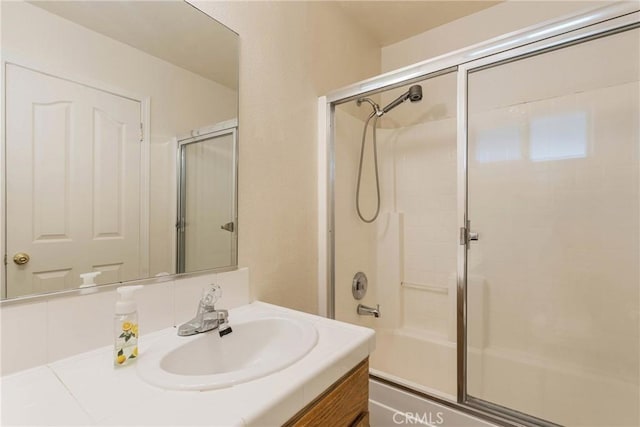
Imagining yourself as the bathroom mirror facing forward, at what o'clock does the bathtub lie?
The bathtub is roughly at 11 o'clock from the bathroom mirror.

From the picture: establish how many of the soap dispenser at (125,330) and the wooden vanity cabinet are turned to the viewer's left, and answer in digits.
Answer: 0

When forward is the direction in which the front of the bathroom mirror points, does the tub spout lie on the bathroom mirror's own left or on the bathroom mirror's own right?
on the bathroom mirror's own left

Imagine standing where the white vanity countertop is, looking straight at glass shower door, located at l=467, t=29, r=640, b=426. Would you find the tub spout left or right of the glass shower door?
left

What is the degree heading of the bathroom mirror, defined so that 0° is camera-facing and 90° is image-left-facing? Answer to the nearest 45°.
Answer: approximately 315°
